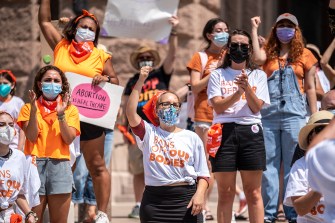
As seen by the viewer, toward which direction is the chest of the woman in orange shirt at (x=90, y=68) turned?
toward the camera

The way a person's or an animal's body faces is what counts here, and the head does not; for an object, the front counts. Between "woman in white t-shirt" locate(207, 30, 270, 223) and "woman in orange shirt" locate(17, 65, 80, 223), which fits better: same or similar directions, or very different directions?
same or similar directions

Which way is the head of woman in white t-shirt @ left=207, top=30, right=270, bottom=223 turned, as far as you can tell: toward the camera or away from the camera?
toward the camera

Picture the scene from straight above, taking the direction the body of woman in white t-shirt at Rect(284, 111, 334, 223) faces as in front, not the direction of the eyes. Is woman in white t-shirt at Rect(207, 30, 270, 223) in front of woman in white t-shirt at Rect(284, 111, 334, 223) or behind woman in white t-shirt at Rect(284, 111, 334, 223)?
behind

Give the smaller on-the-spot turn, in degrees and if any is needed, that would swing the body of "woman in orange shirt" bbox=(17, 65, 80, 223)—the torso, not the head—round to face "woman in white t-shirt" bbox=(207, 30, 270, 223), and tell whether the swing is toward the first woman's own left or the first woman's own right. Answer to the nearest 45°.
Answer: approximately 90° to the first woman's own left

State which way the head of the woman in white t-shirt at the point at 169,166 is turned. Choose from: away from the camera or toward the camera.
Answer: toward the camera

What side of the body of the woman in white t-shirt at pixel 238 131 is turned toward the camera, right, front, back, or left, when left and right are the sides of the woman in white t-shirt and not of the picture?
front

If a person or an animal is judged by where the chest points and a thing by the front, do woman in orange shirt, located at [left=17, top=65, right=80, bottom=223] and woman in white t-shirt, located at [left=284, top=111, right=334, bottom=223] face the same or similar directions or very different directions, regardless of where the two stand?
same or similar directions

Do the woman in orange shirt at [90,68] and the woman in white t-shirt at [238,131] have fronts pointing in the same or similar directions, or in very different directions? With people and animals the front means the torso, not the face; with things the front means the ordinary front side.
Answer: same or similar directions

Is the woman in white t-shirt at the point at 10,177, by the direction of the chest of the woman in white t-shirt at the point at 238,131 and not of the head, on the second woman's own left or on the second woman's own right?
on the second woman's own right
